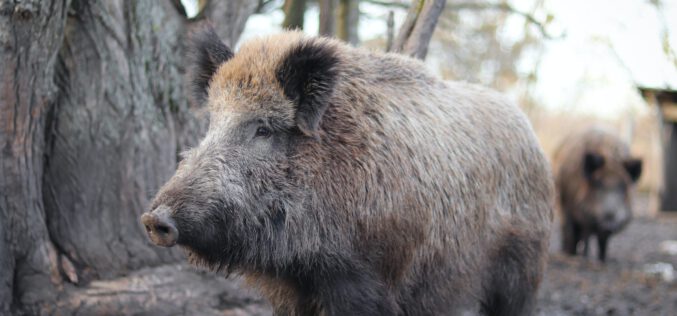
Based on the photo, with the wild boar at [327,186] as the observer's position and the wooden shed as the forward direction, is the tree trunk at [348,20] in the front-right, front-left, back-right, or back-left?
front-left

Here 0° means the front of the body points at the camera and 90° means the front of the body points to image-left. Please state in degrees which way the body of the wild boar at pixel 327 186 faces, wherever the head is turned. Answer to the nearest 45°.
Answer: approximately 45°

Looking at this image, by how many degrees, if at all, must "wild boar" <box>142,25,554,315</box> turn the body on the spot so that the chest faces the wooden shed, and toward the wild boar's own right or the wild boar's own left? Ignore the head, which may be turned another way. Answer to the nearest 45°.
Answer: approximately 180°

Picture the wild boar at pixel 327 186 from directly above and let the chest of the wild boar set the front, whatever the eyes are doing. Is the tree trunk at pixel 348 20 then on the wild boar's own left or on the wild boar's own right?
on the wild boar's own right

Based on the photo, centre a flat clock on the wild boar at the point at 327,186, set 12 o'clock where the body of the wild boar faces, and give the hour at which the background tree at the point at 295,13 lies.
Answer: The background tree is roughly at 4 o'clock from the wild boar.

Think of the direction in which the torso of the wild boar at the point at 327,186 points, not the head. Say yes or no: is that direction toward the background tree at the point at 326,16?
no

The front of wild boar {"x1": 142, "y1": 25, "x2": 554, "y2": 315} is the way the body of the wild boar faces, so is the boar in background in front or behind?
behind

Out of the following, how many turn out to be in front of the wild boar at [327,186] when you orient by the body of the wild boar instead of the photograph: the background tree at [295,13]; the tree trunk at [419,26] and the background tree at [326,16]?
0

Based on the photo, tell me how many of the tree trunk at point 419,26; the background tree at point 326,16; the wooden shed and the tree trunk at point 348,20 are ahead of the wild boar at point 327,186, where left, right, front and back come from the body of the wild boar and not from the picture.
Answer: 0
